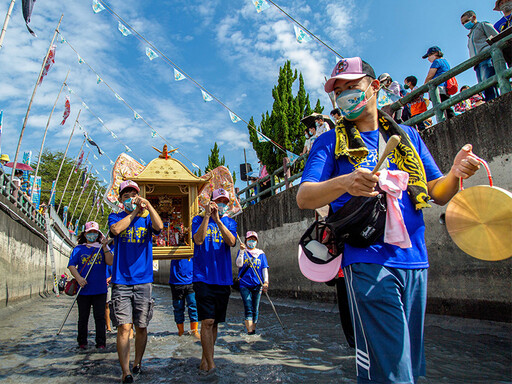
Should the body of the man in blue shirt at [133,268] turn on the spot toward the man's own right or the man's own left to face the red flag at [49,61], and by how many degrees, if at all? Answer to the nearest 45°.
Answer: approximately 180°

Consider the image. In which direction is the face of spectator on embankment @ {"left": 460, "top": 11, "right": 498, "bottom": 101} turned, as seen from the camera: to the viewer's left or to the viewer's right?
to the viewer's left

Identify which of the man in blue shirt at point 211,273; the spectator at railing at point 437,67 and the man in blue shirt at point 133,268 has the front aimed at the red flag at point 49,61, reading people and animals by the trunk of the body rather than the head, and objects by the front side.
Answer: the spectator at railing

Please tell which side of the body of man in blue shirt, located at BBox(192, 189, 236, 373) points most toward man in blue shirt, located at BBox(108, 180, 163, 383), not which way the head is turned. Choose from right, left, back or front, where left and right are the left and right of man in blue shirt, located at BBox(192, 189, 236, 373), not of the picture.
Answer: right

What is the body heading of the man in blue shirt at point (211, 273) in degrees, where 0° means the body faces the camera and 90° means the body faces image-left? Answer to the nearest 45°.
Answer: approximately 0°

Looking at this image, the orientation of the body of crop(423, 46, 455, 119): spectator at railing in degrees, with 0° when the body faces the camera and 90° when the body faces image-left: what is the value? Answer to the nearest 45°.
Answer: approximately 90°

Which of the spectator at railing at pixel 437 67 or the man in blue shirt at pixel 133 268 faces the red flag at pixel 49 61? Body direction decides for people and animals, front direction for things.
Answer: the spectator at railing
